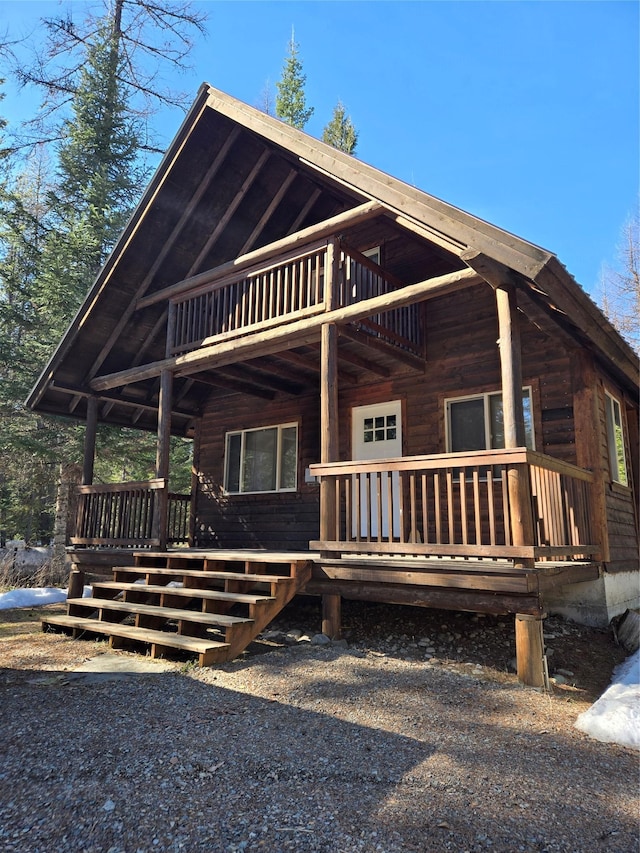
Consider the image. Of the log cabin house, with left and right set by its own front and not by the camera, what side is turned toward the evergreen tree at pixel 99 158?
right

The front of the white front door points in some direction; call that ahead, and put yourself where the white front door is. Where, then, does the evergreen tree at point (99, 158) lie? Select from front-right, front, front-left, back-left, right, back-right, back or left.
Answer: right
